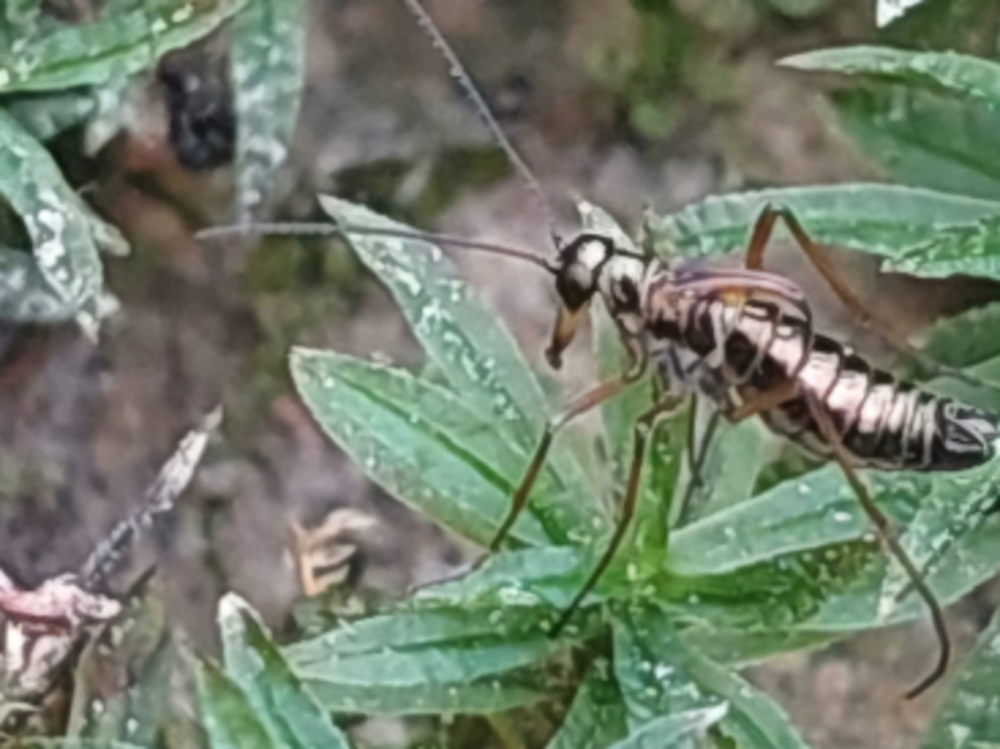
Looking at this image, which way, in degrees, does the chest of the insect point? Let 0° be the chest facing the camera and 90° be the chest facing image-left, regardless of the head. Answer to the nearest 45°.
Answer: approximately 90°
